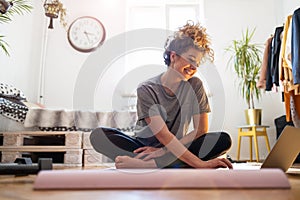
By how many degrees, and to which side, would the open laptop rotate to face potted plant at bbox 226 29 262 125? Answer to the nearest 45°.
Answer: approximately 45° to its right

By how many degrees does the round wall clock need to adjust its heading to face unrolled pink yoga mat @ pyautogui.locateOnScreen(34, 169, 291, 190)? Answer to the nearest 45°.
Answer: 0° — it already faces it

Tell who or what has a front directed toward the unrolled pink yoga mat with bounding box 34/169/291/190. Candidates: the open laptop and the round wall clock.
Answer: the round wall clock

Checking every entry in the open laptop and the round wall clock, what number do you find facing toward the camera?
1

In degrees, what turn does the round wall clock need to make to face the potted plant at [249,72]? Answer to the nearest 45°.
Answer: approximately 45° to its left

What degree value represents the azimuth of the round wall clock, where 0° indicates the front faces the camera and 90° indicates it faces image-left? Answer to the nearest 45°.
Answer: approximately 0°

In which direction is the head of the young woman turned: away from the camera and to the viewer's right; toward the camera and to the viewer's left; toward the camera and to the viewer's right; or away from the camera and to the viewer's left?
toward the camera and to the viewer's right

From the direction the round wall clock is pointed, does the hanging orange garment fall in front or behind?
in front

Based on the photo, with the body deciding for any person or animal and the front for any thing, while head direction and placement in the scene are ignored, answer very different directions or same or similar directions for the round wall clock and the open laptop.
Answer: very different directions
